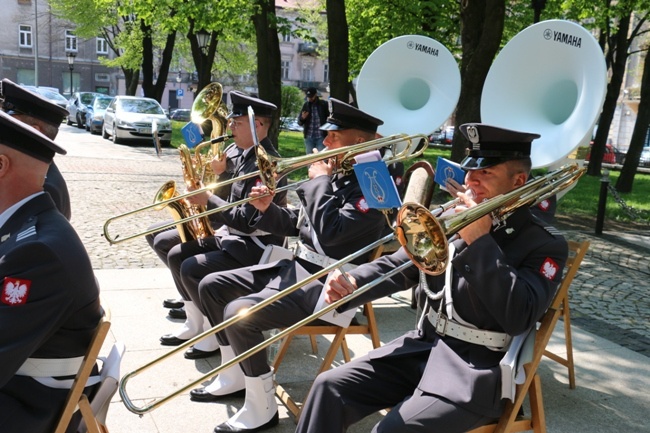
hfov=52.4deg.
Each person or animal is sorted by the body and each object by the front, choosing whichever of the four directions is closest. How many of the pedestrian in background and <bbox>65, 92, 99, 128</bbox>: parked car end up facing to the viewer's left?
0

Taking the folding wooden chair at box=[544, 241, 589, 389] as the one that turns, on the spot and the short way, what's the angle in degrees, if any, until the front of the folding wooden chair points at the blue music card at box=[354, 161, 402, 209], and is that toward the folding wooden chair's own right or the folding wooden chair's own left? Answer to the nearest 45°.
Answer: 0° — it already faces it

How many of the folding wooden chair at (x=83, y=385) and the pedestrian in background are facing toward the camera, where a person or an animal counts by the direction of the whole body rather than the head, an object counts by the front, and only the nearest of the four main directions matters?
1

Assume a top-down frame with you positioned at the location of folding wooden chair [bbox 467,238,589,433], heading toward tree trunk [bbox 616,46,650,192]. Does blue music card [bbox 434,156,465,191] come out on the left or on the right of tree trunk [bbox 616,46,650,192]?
left

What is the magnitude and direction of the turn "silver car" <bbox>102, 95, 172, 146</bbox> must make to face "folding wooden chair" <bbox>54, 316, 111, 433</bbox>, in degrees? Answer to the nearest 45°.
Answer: approximately 45° to its right

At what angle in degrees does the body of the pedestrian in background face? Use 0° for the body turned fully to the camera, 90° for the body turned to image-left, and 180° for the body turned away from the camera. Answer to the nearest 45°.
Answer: approximately 0°

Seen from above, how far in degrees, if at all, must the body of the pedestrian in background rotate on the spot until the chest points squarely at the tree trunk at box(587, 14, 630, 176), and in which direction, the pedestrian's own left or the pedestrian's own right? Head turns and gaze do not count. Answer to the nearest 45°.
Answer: approximately 135° to the pedestrian's own left
